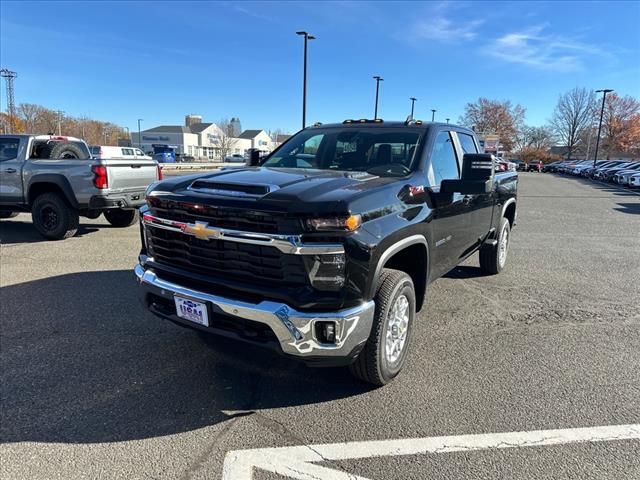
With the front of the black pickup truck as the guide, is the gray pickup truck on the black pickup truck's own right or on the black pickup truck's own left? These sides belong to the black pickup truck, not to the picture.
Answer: on the black pickup truck's own right

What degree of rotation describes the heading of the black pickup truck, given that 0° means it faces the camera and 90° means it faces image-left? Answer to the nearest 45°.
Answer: approximately 45°

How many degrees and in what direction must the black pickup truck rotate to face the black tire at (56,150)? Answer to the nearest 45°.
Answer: approximately 90° to its right

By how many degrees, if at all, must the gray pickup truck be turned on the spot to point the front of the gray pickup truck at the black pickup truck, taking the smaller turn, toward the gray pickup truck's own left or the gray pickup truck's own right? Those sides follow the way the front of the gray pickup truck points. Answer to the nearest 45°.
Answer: approximately 135° to the gray pickup truck's own left

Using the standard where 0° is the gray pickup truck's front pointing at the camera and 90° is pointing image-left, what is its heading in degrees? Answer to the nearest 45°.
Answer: approximately 135°
